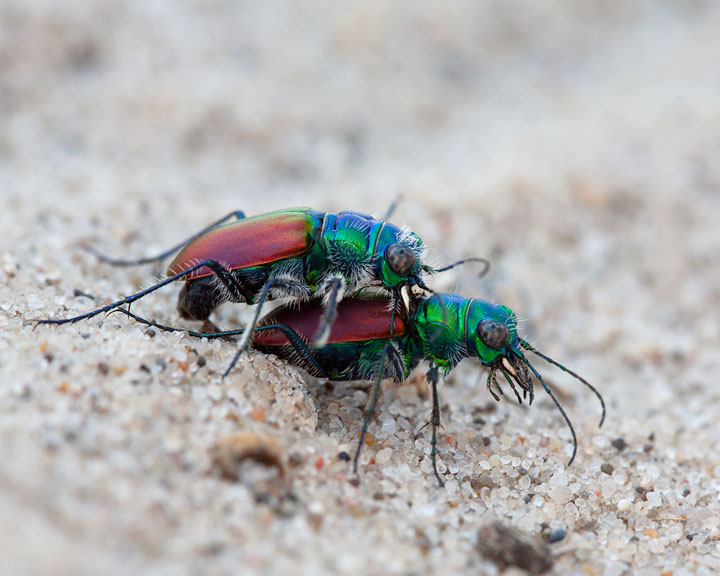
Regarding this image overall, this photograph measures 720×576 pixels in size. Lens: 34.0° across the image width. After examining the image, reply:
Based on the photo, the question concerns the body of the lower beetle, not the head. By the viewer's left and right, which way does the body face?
facing to the right of the viewer

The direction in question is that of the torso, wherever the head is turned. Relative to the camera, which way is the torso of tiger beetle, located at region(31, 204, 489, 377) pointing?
to the viewer's right

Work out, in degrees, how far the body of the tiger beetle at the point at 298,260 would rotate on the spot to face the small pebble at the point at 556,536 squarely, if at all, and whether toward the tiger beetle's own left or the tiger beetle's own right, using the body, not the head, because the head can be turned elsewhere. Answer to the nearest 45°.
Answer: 0° — it already faces it

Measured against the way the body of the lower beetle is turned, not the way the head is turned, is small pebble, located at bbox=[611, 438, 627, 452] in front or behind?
in front
